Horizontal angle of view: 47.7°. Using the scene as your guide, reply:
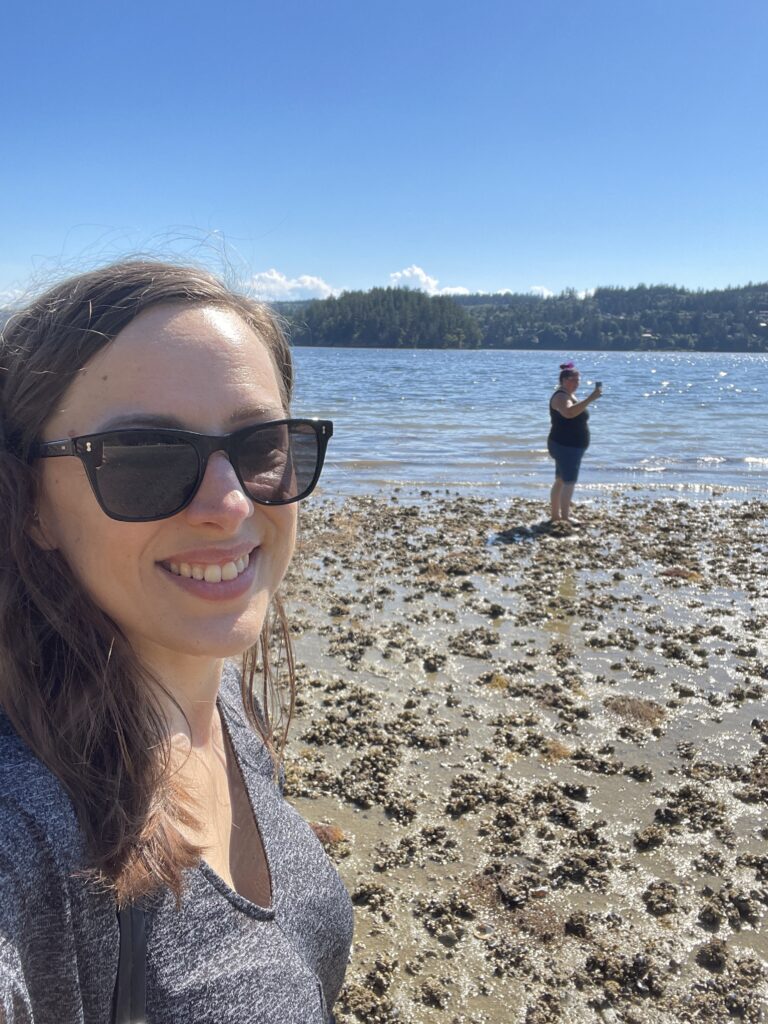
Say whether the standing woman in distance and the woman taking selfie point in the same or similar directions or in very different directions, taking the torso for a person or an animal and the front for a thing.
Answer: same or similar directions

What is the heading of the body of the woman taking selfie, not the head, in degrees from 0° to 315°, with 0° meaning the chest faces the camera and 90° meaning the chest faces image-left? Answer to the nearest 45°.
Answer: approximately 315°

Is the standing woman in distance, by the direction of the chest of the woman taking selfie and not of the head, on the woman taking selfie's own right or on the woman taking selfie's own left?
on the woman taking selfie's own left

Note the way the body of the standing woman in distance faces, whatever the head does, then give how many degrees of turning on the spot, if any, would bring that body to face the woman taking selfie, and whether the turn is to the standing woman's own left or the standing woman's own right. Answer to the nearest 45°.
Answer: approximately 90° to the standing woman's own right

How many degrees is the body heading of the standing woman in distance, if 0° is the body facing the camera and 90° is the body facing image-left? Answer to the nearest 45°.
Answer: approximately 270°

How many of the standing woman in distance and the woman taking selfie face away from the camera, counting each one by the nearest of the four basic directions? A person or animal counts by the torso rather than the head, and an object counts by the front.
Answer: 0
